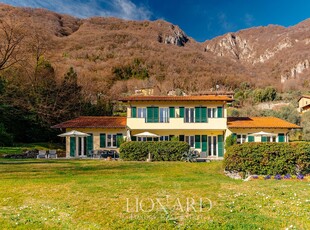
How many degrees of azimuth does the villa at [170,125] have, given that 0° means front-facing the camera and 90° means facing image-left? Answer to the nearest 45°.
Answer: approximately 0°

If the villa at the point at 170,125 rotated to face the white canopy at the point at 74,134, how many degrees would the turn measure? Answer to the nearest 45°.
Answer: approximately 90° to its right

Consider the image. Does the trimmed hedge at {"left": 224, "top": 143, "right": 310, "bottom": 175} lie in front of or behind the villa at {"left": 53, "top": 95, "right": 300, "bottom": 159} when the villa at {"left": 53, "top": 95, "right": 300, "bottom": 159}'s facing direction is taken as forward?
in front

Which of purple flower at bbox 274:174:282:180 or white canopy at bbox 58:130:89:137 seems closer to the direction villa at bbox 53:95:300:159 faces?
the purple flower

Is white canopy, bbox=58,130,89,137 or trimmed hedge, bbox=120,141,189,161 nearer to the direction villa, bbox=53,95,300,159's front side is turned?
the trimmed hedge

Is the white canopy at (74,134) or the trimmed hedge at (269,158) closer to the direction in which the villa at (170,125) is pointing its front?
the trimmed hedge

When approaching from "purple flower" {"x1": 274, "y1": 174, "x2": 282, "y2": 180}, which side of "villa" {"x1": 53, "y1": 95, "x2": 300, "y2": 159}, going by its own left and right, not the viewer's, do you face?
front

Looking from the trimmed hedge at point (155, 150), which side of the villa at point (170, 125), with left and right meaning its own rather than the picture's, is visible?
front
